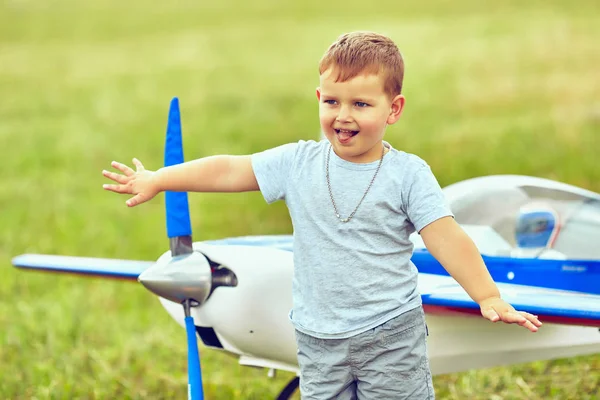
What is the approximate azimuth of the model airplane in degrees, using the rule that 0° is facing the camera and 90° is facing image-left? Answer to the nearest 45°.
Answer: approximately 45°
